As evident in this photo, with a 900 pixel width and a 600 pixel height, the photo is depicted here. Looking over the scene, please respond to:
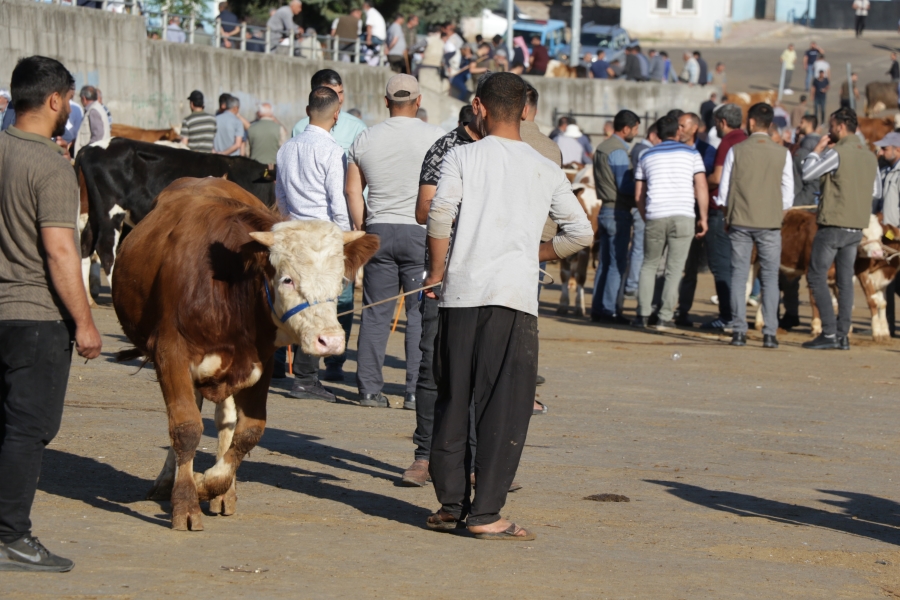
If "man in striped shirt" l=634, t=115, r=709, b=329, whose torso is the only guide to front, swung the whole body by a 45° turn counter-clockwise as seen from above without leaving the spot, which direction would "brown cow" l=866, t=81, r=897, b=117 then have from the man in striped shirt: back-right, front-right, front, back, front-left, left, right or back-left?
front-right

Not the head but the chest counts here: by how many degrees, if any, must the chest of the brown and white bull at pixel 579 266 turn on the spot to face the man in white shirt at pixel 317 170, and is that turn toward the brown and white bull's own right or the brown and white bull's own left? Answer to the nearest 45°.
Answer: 0° — it already faces them

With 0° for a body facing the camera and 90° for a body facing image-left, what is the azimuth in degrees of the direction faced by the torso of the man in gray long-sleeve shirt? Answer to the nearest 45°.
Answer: approximately 180°

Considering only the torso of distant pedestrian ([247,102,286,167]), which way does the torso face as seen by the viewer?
away from the camera

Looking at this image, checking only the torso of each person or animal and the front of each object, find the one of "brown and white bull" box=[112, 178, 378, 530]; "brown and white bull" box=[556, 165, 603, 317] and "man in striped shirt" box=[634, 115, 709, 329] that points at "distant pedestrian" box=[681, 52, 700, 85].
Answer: the man in striped shirt

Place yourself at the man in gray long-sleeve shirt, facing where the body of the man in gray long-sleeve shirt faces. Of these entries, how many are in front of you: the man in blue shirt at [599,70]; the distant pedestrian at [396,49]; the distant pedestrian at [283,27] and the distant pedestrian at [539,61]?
4

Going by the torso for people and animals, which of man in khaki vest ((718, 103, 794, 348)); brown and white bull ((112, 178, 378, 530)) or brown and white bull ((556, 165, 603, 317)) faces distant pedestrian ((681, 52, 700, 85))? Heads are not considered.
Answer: the man in khaki vest

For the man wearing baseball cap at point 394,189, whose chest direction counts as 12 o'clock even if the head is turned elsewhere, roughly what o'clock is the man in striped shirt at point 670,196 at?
The man in striped shirt is roughly at 1 o'clock from the man wearing baseball cap.

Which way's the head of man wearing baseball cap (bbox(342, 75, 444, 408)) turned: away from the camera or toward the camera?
away from the camera

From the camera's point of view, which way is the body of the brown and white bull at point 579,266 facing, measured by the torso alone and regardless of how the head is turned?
toward the camera

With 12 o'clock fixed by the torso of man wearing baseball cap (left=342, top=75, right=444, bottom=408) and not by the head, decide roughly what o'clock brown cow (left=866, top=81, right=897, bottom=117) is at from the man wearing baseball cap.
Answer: The brown cow is roughly at 1 o'clock from the man wearing baseball cap.

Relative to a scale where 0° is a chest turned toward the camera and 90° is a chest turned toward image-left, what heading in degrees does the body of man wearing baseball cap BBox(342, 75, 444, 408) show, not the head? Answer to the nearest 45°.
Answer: approximately 180°

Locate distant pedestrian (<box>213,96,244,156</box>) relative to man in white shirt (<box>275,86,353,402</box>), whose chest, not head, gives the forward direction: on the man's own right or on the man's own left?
on the man's own left

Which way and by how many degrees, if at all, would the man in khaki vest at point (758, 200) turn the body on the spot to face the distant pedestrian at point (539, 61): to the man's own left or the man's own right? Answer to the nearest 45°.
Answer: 0° — they already face them

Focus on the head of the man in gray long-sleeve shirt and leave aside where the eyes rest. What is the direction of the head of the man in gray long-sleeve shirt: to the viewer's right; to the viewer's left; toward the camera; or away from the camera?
away from the camera

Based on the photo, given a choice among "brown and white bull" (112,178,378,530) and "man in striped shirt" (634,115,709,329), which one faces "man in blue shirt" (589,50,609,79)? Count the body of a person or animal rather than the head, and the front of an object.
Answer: the man in striped shirt
